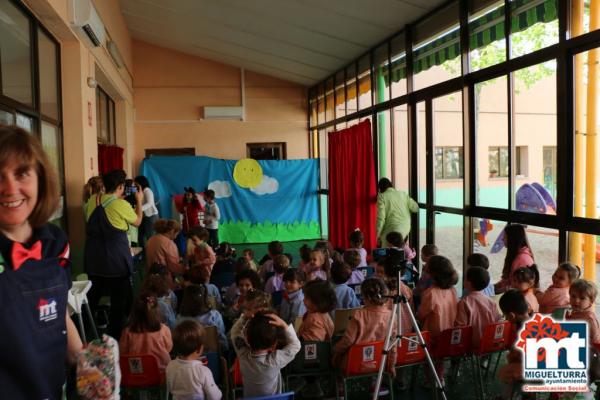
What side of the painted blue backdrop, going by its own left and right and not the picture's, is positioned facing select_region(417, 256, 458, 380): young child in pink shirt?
front

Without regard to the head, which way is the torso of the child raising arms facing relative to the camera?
away from the camera

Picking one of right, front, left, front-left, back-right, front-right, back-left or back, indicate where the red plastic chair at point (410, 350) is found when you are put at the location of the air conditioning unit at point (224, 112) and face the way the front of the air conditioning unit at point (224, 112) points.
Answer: front

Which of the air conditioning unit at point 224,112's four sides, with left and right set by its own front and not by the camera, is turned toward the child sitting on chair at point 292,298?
front

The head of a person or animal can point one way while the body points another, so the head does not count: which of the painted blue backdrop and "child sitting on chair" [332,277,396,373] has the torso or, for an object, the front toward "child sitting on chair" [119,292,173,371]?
the painted blue backdrop

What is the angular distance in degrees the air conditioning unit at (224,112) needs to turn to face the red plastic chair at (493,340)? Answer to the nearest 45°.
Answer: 0° — it already faces it

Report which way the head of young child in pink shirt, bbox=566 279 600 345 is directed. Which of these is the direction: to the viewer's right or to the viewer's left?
to the viewer's left

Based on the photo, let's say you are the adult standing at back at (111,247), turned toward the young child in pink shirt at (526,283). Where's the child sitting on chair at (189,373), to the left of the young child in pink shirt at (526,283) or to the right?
right

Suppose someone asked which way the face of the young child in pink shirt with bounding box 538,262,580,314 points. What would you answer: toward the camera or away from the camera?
toward the camera

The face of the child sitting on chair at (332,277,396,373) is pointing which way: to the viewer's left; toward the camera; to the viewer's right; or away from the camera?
away from the camera

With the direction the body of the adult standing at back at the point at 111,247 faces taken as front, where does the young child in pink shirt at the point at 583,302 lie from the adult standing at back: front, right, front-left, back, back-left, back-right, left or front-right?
right

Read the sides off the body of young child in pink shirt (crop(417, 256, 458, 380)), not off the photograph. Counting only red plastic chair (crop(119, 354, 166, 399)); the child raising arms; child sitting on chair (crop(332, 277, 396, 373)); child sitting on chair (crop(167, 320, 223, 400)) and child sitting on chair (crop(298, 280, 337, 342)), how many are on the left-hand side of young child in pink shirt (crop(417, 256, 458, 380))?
5

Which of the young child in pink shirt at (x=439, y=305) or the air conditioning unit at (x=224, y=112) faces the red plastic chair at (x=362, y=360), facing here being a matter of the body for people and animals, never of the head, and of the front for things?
the air conditioning unit

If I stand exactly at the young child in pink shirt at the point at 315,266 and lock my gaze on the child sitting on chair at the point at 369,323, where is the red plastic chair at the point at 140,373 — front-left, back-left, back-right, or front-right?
front-right

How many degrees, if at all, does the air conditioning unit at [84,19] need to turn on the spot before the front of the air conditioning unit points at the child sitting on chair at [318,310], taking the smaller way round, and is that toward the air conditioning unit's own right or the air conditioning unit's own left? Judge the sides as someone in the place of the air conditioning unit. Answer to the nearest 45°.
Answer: approximately 45° to the air conditioning unit's own right

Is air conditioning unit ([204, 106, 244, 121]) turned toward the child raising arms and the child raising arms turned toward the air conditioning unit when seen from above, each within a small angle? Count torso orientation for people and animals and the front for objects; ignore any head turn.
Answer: yes

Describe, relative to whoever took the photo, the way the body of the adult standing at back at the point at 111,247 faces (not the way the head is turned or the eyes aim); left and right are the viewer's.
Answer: facing away from the viewer and to the right of the viewer

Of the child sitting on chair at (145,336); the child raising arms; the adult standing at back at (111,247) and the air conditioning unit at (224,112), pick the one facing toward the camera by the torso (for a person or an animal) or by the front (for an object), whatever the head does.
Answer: the air conditioning unit

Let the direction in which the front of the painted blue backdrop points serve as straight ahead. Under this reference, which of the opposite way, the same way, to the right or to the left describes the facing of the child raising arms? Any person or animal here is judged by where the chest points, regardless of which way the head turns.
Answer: the opposite way

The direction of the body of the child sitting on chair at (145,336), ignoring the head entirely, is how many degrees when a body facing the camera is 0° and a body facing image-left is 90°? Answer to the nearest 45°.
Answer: approximately 180°

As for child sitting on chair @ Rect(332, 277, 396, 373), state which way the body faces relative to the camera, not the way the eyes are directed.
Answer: away from the camera

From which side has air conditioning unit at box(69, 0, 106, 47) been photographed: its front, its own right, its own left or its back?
right
